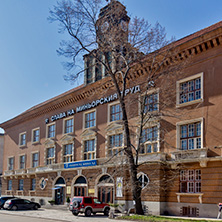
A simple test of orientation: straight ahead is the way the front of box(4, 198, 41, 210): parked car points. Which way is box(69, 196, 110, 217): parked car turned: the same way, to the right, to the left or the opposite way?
the same way

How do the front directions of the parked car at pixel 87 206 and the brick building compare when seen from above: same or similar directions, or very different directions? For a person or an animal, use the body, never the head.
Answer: very different directions

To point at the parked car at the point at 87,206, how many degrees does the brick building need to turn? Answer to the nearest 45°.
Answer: approximately 45° to its right

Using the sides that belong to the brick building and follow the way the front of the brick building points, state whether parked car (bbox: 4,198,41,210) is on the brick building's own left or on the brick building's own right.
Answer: on the brick building's own right

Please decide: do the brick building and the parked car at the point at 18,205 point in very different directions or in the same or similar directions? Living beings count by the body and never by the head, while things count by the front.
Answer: very different directions

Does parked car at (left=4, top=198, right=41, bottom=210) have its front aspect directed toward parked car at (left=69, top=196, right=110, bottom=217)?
no

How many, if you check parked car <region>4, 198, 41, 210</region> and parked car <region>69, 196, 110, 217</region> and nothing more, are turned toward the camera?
0
